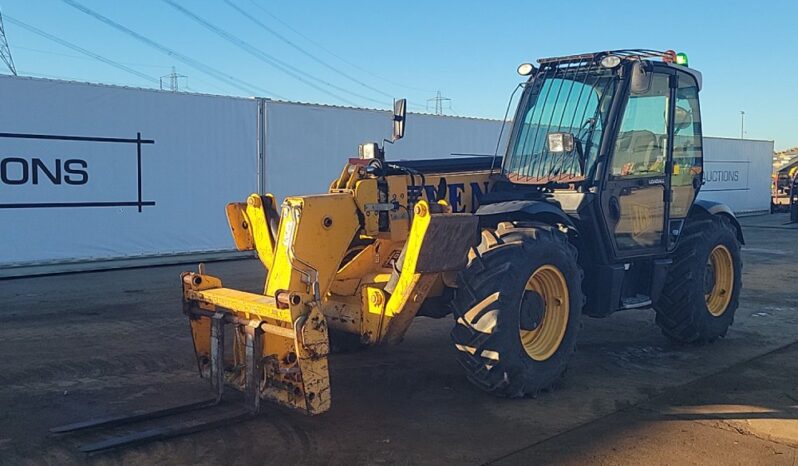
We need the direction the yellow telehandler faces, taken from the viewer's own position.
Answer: facing the viewer and to the left of the viewer

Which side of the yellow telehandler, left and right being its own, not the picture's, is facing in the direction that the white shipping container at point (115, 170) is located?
right
